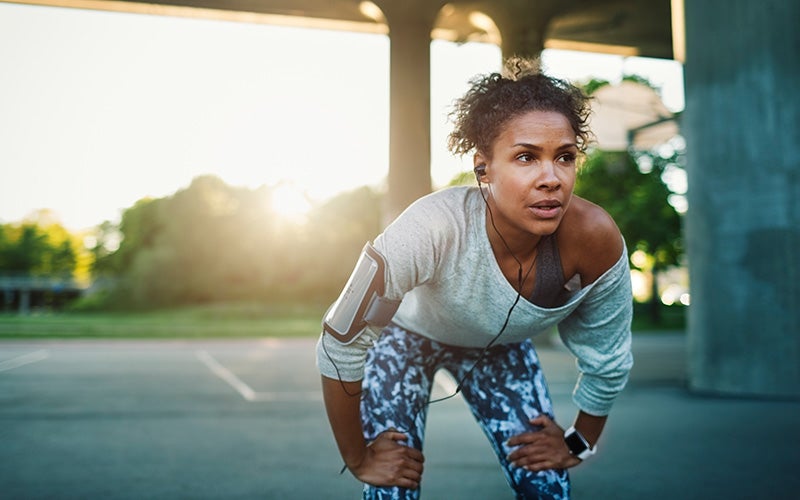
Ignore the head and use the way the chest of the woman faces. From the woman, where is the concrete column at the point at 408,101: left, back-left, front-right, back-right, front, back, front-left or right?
back-left

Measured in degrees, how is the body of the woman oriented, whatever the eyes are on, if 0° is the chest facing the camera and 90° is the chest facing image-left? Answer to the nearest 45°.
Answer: approximately 315°

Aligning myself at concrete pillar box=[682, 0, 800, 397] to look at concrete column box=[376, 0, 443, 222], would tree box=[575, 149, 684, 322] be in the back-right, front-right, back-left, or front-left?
front-right

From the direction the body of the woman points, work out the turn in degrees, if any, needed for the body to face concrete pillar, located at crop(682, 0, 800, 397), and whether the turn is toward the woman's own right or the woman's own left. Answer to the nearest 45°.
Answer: approximately 90° to the woman's own left

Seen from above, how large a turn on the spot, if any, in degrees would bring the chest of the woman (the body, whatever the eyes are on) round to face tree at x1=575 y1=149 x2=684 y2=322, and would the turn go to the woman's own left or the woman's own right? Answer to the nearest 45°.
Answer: approximately 135° to the woman's own left

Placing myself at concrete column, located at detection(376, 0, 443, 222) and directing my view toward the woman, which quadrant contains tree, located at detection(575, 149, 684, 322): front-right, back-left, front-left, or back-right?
back-left
